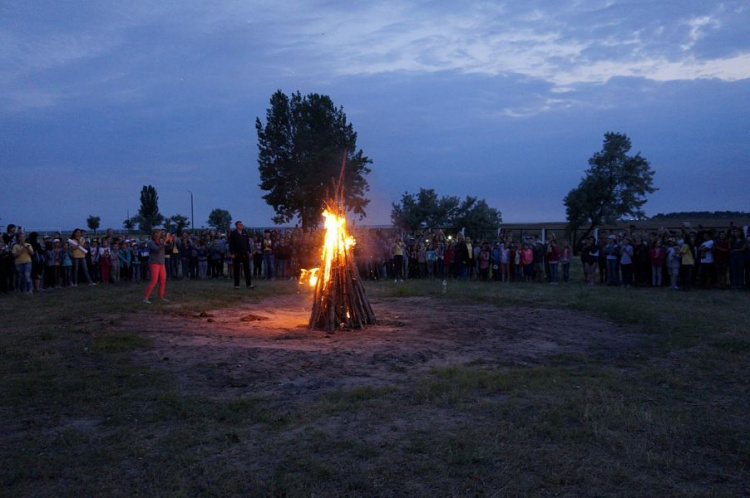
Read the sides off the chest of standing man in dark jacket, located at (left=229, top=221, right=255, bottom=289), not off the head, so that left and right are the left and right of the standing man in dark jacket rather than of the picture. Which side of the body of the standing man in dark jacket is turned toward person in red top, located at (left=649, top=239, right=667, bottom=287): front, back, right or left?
left

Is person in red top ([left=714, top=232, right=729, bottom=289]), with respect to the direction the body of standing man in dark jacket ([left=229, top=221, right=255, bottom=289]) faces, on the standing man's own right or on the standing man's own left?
on the standing man's own left

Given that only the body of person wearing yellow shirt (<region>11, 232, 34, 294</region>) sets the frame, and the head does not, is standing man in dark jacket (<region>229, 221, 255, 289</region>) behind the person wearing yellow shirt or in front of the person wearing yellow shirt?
in front

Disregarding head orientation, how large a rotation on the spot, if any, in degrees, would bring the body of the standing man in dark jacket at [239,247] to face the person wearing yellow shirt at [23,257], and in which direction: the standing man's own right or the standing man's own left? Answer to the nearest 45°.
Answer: approximately 90° to the standing man's own right

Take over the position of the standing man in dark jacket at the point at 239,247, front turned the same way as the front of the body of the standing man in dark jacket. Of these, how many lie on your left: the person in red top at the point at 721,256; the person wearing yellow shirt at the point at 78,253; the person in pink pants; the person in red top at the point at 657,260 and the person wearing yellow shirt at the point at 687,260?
3

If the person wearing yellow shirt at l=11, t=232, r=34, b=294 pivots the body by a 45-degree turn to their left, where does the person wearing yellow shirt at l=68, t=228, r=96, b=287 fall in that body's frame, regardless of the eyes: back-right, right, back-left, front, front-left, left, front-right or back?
front-left

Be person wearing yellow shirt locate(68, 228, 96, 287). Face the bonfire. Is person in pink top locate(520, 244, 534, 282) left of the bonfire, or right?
left

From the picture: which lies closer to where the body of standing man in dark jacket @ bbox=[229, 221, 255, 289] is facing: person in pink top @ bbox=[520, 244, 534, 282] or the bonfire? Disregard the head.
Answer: the bonfire

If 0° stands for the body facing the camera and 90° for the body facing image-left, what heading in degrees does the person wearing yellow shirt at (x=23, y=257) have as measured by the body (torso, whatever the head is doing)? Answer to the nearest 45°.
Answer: approximately 315°
